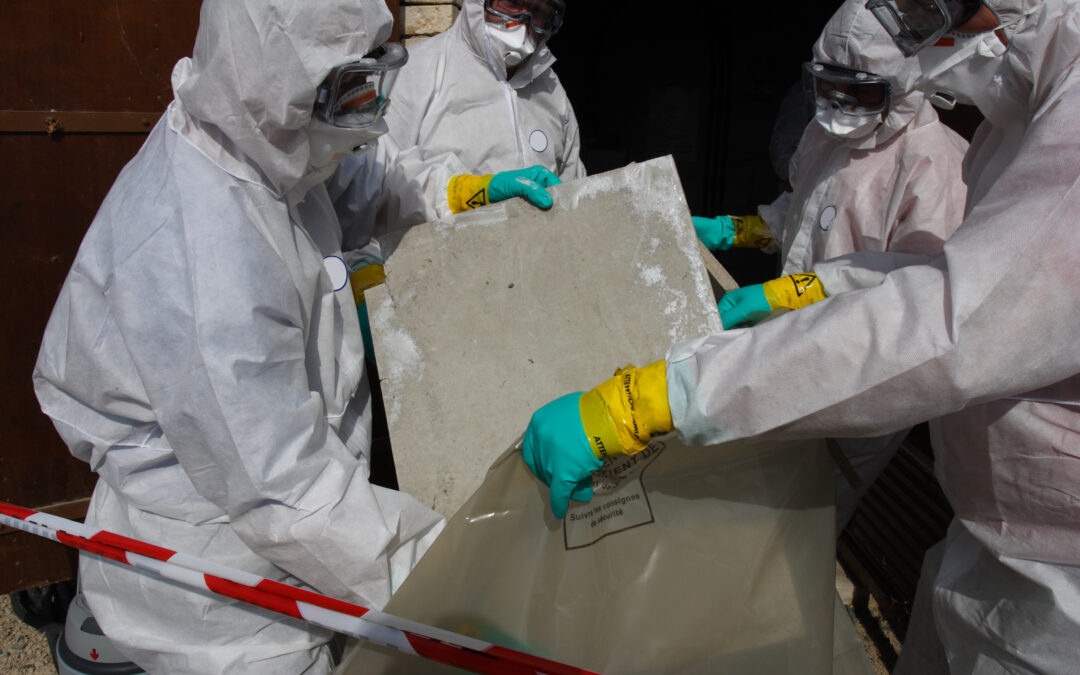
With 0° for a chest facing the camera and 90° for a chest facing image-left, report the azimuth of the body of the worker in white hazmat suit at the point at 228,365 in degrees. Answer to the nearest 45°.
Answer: approximately 270°

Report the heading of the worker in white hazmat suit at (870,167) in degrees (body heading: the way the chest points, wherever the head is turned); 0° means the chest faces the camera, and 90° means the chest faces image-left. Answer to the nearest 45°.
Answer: approximately 45°

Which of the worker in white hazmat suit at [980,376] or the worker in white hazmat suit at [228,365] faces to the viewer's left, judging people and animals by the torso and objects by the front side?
the worker in white hazmat suit at [980,376]

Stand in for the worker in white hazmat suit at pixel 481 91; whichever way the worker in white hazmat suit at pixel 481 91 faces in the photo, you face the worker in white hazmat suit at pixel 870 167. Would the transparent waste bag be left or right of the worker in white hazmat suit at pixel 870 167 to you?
right

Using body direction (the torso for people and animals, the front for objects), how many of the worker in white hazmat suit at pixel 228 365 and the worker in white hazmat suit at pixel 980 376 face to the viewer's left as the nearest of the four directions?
1

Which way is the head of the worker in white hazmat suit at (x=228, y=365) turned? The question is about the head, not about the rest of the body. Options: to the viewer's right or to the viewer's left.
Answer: to the viewer's right

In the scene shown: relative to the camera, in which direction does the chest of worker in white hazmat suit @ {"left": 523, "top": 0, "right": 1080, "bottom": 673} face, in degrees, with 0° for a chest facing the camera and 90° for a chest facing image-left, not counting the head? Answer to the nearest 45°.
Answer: approximately 90°

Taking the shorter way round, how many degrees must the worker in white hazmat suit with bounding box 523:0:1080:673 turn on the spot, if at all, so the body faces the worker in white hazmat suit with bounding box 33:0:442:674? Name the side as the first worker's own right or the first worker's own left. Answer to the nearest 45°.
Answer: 0° — they already face them

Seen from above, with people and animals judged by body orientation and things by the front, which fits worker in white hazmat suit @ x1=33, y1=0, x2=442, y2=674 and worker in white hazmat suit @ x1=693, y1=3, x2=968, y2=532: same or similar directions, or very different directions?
very different directions
